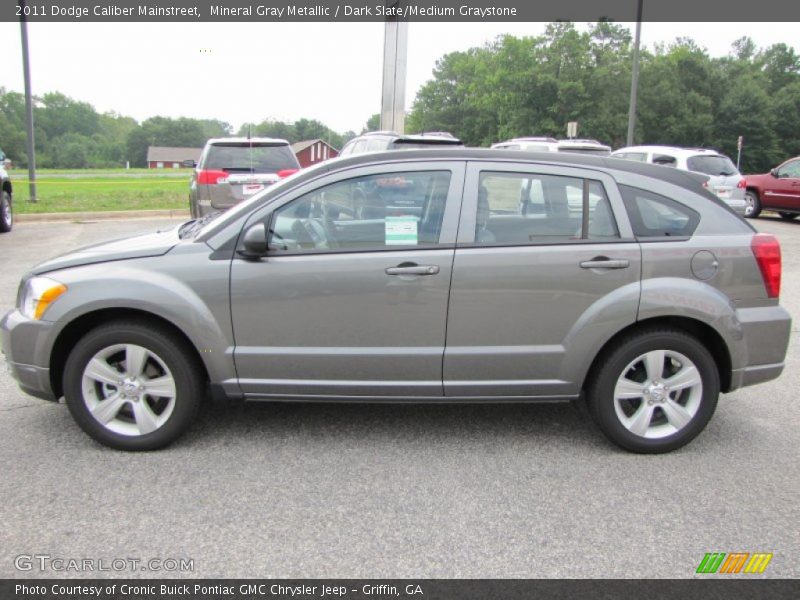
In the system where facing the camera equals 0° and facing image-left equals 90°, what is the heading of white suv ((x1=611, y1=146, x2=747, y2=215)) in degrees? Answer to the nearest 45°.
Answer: approximately 135°

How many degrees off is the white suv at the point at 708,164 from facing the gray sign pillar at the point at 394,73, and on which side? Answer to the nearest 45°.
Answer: approximately 45° to its left

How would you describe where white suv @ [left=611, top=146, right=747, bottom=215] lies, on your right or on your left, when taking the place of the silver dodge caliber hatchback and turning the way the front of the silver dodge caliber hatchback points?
on your right

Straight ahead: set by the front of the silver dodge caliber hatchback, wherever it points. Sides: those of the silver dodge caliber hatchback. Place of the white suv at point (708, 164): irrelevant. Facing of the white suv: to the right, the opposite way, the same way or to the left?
to the right

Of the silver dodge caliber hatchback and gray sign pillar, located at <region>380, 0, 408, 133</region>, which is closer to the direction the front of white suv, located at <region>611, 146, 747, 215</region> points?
the gray sign pillar

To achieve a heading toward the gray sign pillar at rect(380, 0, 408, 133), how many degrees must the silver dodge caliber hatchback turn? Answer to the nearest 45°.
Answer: approximately 90° to its right

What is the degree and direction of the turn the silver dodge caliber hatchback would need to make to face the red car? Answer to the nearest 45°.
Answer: approximately 135° to its right

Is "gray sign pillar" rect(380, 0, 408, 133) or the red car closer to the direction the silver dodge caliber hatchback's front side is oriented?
the gray sign pillar

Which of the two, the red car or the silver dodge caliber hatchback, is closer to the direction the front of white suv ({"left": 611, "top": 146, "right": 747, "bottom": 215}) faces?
the red car

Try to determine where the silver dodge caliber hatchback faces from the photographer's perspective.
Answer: facing to the left of the viewer
